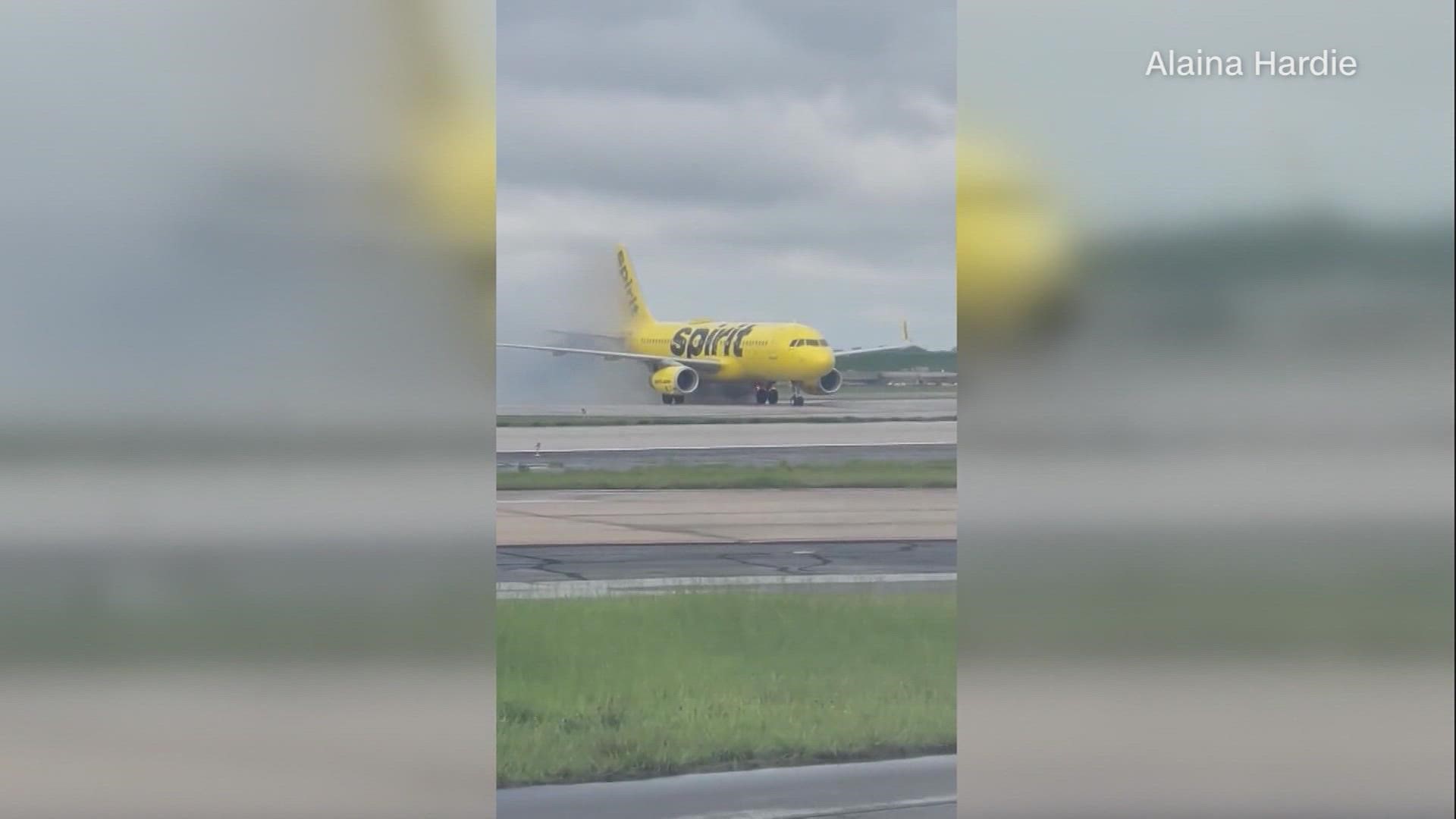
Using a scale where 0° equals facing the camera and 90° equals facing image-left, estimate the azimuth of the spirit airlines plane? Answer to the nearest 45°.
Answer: approximately 315°
